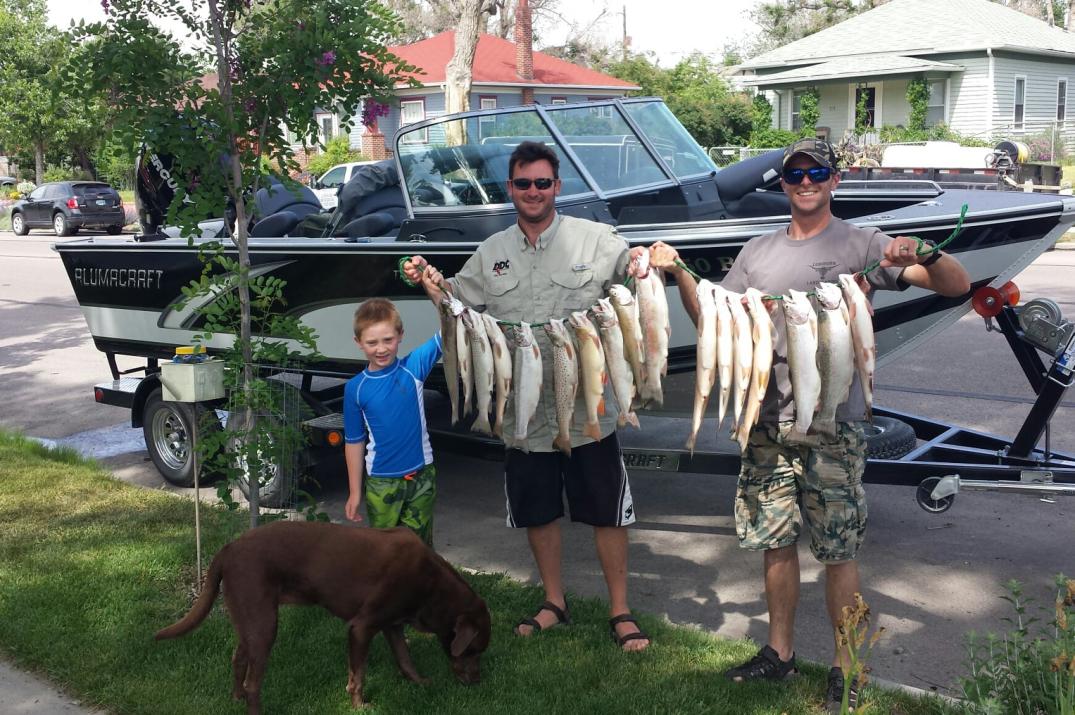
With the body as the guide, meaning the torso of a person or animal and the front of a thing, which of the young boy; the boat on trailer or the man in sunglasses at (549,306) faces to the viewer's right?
the boat on trailer

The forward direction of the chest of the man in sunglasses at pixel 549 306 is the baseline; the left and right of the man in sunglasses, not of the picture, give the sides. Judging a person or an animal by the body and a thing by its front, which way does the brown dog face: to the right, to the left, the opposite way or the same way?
to the left

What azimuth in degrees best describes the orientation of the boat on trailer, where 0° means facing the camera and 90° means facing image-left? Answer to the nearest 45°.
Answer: approximately 270°

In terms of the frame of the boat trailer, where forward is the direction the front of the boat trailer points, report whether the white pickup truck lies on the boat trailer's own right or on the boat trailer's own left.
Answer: on the boat trailer's own left

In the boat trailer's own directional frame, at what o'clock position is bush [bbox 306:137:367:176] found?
The bush is roughly at 8 o'clock from the boat trailer.

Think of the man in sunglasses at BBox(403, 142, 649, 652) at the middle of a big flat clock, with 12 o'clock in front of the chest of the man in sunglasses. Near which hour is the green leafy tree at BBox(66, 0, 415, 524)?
The green leafy tree is roughly at 4 o'clock from the man in sunglasses.

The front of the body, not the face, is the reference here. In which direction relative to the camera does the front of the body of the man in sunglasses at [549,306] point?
toward the camera

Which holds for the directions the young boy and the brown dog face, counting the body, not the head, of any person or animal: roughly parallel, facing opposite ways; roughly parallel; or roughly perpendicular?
roughly perpendicular

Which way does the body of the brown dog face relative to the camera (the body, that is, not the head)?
to the viewer's right

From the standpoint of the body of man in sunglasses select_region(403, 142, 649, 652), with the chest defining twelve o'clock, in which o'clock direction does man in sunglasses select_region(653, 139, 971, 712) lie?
man in sunglasses select_region(653, 139, 971, 712) is roughly at 10 o'clock from man in sunglasses select_region(403, 142, 649, 652).

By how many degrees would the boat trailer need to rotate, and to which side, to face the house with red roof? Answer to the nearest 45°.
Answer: approximately 90° to its left

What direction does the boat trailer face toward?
to the viewer's right

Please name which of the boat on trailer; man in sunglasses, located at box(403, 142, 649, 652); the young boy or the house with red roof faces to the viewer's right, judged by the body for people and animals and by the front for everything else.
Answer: the boat on trailer

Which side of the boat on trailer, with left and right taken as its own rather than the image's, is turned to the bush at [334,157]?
left

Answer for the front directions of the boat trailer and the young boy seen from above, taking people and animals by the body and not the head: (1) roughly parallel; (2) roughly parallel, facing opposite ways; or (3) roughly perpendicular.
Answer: roughly perpendicular
